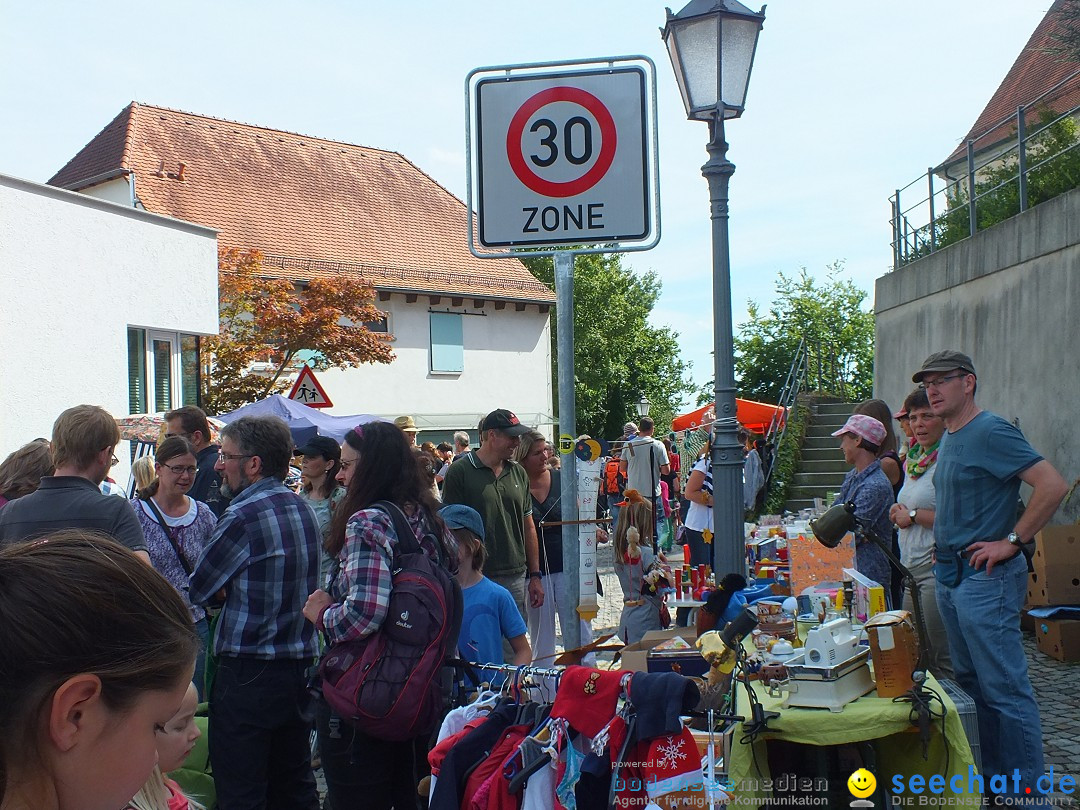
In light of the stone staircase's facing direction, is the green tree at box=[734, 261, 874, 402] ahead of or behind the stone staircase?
behind

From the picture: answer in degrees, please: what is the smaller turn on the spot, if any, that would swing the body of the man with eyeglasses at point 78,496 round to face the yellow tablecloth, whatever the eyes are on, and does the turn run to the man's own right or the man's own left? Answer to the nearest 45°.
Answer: approximately 90° to the man's own right

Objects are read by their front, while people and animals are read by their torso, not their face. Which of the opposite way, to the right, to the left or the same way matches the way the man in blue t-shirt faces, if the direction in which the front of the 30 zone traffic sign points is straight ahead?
to the right

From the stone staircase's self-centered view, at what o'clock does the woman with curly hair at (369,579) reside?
The woman with curly hair is roughly at 12 o'clock from the stone staircase.

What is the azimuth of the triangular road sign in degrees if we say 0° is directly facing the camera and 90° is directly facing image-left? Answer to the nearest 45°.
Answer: approximately 0°

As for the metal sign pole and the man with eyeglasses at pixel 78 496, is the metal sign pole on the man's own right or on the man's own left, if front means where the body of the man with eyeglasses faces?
on the man's own right

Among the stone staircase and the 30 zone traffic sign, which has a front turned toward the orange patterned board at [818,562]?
the stone staircase

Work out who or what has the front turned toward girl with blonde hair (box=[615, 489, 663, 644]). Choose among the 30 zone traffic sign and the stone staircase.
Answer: the stone staircase

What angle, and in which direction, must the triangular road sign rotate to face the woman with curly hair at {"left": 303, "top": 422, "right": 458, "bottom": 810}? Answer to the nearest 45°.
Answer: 0° — it already faces them

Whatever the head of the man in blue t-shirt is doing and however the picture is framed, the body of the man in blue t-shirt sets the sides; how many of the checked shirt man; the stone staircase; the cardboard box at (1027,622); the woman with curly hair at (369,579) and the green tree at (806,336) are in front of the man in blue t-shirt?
2
